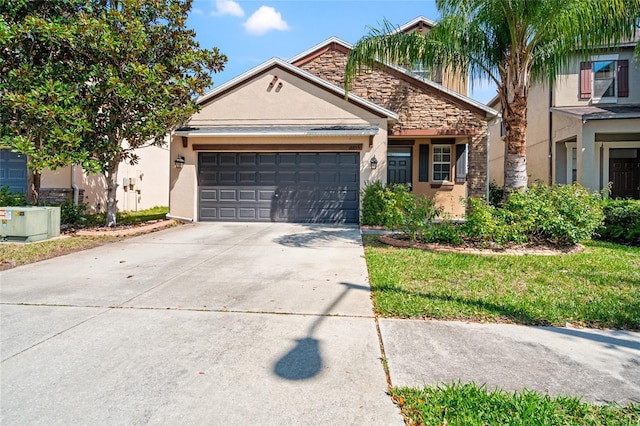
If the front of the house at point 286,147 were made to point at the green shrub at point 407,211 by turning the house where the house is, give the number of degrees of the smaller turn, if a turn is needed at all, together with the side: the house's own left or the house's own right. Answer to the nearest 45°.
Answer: approximately 45° to the house's own left

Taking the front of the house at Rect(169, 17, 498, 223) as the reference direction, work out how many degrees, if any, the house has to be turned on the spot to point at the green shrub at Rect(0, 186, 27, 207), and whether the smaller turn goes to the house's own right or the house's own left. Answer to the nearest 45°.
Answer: approximately 90° to the house's own right

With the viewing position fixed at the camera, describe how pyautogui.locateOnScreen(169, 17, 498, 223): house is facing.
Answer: facing the viewer

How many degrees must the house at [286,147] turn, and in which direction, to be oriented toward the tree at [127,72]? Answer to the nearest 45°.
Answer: approximately 45° to its right

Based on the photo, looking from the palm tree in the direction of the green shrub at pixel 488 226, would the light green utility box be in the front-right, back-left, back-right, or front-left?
front-right

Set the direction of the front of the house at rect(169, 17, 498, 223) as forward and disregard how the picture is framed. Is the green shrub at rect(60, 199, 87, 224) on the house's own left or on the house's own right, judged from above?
on the house's own right

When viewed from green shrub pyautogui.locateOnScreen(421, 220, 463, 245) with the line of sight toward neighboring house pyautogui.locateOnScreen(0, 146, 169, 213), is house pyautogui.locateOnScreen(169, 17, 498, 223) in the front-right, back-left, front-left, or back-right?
front-right

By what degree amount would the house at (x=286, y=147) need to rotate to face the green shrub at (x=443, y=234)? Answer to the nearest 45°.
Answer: approximately 45° to its left

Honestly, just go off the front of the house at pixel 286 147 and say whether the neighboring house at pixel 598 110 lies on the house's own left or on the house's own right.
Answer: on the house's own left

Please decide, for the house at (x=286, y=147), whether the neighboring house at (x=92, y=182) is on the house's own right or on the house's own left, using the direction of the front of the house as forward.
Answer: on the house's own right

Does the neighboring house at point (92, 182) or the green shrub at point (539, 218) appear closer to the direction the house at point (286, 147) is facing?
the green shrub

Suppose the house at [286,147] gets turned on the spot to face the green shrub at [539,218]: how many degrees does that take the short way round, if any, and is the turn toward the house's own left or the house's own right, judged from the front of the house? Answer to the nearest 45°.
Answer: approximately 45° to the house's own left
